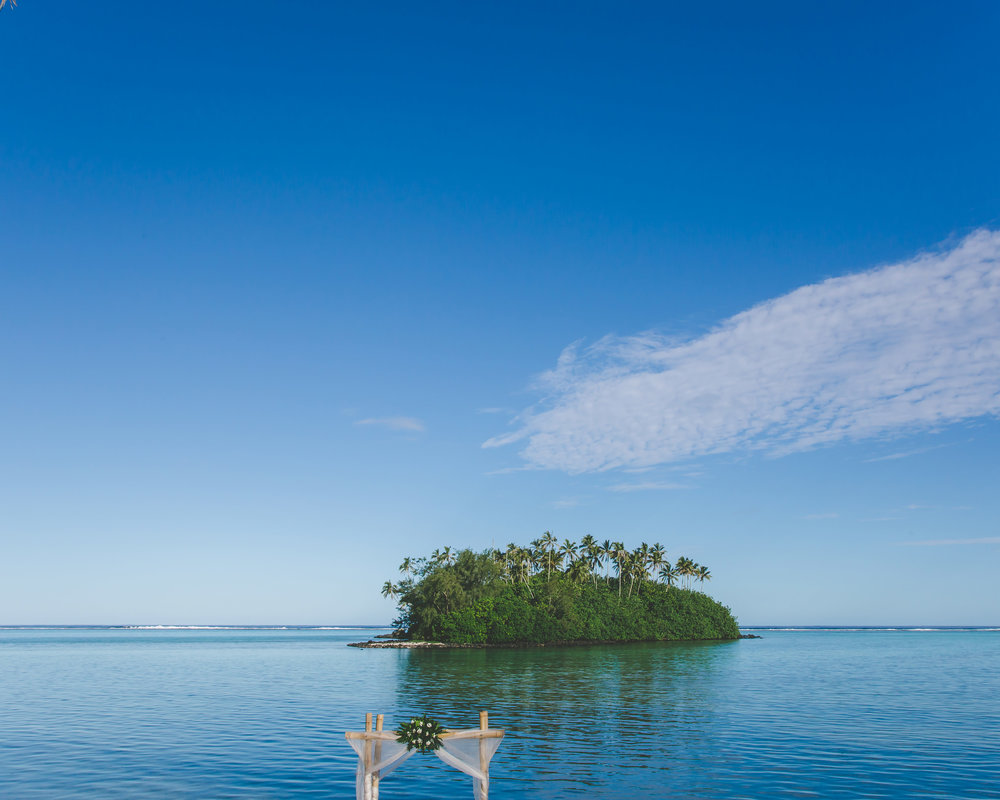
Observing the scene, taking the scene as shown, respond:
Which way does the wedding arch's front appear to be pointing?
toward the camera
